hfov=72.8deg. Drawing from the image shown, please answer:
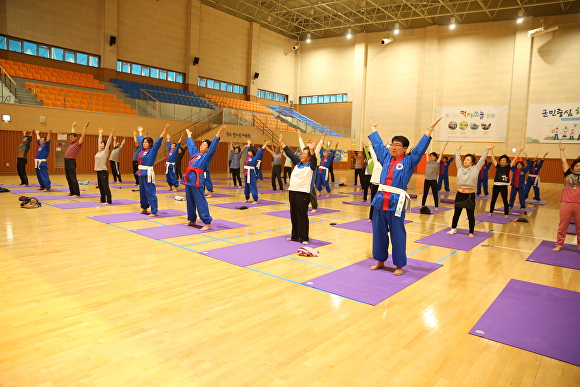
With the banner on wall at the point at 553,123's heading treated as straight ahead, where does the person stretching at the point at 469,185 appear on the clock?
The person stretching is roughly at 12 o'clock from the banner on wall.

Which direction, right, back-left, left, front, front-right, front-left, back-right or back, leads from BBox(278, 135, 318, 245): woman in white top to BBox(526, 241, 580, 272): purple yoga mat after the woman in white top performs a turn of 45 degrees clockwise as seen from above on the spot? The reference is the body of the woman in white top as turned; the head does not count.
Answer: back

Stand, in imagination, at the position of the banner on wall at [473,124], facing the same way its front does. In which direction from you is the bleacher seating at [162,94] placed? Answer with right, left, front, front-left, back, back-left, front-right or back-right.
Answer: front-right

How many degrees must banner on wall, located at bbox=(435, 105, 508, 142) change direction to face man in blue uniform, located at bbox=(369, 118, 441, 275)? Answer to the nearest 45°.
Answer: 0° — it already faces them

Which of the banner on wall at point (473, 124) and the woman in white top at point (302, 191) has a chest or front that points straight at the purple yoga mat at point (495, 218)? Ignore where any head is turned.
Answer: the banner on wall

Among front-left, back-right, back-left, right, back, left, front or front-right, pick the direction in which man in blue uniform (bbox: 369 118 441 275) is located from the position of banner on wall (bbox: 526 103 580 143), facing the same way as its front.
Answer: front

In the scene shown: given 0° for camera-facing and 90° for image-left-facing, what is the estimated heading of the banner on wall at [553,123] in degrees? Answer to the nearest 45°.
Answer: approximately 0°

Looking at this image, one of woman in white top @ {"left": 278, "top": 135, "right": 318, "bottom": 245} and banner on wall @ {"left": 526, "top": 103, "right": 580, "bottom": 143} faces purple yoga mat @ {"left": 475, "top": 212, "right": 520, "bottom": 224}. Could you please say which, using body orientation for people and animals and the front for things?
the banner on wall

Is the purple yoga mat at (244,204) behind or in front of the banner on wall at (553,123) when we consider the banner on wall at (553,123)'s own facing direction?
in front

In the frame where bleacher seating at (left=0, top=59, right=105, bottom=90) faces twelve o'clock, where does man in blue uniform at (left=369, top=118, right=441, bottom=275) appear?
The man in blue uniform is roughly at 1 o'clock from the bleacher seating.

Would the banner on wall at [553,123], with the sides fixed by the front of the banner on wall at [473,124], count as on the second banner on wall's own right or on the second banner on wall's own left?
on the second banner on wall's own left

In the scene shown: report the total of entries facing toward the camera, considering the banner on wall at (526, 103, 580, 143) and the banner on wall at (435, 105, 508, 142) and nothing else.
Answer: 2

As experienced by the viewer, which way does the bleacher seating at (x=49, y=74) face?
facing the viewer and to the right of the viewer

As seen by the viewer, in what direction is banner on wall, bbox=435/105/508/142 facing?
toward the camera

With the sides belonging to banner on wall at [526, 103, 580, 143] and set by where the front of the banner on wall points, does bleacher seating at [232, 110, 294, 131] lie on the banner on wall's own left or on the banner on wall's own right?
on the banner on wall's own right

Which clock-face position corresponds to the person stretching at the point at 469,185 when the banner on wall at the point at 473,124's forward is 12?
The person stretching is roughly at 12 o'clock from the banner on wall.
